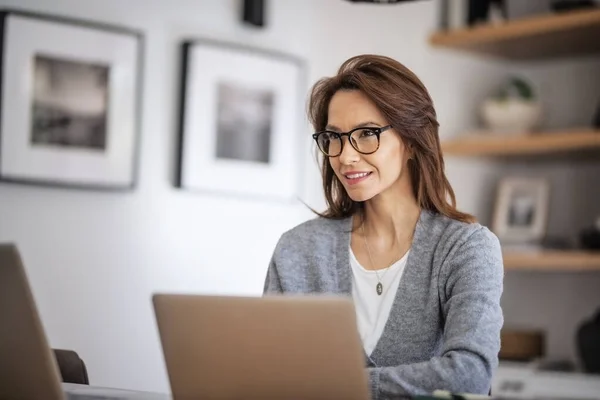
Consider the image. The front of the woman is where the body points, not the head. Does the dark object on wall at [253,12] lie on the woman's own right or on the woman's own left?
on the woman's own right

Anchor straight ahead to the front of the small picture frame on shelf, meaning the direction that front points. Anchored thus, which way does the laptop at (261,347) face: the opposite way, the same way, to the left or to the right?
the opposite way

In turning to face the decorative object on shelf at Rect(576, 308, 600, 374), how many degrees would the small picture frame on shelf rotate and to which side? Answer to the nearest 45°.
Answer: approximately 45° to its left

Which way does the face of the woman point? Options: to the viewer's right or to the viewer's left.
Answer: to the viewer's left

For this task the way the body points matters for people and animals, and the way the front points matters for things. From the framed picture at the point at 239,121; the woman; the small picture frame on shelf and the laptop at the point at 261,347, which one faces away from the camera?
the laptop

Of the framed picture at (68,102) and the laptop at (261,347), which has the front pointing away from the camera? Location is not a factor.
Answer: the laptop

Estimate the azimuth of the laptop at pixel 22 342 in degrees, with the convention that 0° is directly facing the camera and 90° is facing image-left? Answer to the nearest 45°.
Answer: approximately 225°

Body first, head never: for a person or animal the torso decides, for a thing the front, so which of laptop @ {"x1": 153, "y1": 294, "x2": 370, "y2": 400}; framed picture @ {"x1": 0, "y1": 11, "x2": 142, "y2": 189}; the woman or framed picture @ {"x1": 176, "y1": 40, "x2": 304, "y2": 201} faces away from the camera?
the laptop

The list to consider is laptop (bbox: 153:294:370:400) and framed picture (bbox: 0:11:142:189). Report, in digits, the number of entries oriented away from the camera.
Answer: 1

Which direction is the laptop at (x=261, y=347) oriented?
away from the camera

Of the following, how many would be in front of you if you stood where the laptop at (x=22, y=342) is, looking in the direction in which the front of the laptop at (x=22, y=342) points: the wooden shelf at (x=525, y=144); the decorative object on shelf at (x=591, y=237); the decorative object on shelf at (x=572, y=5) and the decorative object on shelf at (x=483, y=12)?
4
